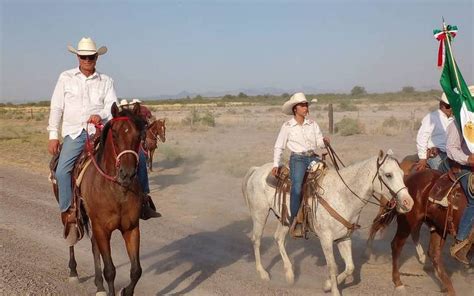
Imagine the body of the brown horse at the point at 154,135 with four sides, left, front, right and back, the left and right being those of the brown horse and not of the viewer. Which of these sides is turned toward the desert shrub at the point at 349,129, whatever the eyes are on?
left

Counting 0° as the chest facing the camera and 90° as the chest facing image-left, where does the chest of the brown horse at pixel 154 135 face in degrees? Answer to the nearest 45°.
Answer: approximately 315°

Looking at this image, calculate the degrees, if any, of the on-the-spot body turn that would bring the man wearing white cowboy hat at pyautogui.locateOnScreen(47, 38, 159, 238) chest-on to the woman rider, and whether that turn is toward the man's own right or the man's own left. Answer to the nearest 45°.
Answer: approximately 90° to the man's own left

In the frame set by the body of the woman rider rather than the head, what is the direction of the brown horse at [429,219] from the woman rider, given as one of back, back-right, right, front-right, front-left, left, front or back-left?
front-left

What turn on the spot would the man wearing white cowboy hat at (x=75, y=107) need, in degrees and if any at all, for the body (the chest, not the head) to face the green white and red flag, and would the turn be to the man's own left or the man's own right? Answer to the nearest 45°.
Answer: approximately 90° to the man's own left

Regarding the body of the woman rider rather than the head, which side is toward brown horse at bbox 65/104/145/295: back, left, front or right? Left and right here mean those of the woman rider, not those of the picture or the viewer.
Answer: right

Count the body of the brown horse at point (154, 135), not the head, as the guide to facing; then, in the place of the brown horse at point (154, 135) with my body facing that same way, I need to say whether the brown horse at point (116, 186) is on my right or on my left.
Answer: on my right

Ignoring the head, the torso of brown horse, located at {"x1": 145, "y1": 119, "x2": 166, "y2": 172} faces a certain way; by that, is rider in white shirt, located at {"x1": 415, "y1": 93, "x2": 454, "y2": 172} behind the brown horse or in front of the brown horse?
in front

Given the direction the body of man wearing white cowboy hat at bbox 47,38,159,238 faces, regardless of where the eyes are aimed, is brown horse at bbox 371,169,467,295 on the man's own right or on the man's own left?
on the man's own left

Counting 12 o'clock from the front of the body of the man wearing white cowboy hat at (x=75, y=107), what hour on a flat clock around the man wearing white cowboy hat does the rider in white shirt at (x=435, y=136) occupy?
The rider in white shirt is roughly at 9 o'clock from the man wearing white cowboy hat.
